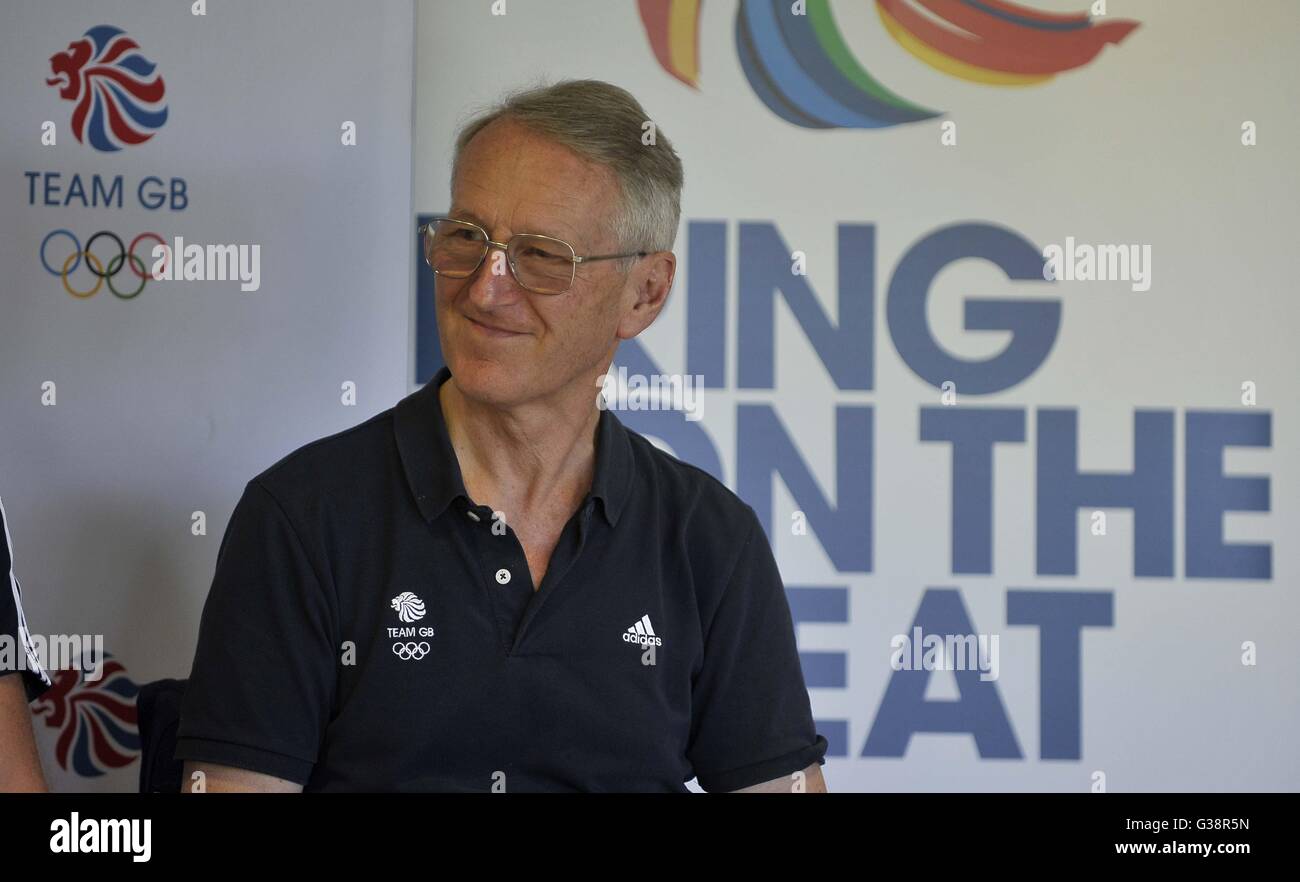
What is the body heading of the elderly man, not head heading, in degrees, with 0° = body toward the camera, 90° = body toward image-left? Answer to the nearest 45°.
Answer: approximately 0°
